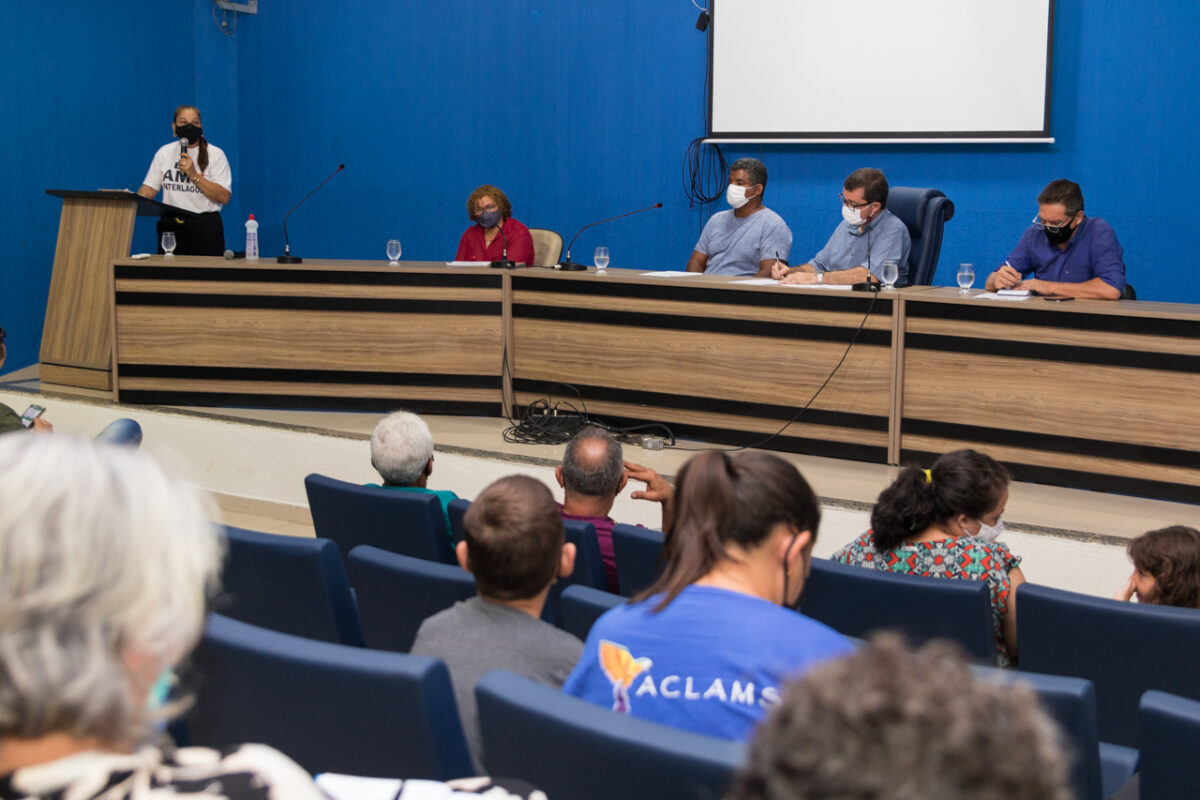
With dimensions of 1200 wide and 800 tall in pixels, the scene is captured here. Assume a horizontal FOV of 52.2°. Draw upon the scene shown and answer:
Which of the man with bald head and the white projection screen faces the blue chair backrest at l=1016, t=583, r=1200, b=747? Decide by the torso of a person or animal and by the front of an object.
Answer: the white projection screen

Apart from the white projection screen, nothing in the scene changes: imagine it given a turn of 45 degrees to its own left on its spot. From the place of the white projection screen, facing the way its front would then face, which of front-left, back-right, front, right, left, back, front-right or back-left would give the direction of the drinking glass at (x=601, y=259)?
right

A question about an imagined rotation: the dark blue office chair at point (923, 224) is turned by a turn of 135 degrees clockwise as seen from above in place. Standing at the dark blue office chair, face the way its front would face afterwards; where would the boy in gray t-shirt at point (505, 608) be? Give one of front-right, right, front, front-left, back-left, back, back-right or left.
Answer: back

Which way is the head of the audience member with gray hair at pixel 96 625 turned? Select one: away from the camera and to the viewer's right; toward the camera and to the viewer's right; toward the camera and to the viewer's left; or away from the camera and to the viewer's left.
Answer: away from the camera and to the viewer's right

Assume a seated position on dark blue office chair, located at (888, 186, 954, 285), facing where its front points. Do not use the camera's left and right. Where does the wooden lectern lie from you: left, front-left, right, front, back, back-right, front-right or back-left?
front-right

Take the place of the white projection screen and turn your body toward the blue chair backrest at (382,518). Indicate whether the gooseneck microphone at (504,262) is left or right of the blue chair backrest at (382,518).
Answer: right

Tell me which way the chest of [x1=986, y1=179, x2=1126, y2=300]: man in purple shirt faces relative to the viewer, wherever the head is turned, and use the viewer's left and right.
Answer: facing the viewer and to the left of the viewer

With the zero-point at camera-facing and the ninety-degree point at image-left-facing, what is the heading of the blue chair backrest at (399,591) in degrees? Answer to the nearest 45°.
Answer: approximately 225°

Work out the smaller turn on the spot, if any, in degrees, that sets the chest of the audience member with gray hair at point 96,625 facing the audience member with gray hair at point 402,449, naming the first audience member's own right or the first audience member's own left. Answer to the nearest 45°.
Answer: approximately 45° to the first audience member's own left

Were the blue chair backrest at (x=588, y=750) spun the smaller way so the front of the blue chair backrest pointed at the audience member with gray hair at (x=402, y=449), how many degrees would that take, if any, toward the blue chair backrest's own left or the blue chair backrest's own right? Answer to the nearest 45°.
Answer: approximately 45° to the blue chair backrest's own left

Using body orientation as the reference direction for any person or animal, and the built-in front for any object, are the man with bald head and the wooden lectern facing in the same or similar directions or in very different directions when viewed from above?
very different directions

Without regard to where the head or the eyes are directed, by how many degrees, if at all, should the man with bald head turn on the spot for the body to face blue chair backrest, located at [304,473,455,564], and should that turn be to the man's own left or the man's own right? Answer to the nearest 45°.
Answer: approximately 90° to the man's own left

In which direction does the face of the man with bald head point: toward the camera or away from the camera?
away from the camera

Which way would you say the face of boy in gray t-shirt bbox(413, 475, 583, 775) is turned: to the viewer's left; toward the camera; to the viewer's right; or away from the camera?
away from the camera

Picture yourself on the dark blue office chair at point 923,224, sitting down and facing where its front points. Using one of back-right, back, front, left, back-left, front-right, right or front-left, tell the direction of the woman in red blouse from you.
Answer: front-right

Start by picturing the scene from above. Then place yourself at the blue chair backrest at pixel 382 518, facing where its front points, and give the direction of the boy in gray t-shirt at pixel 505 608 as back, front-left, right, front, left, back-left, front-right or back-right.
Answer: back-right

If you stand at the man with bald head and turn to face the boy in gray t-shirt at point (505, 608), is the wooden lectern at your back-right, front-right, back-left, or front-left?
back-right

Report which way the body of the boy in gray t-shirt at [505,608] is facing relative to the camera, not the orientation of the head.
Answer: away from the camera

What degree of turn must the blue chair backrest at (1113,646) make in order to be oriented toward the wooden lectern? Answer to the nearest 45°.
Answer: approximately 90° to its left

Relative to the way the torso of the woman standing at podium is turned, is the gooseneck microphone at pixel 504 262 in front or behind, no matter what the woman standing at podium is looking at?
in front

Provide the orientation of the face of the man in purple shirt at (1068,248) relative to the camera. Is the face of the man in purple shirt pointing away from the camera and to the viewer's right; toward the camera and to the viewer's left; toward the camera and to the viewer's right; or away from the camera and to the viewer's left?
toward the camera and to the viewer's left

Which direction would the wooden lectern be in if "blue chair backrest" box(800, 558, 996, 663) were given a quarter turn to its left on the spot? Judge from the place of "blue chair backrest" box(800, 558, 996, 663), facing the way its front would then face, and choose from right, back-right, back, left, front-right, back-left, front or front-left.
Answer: front
